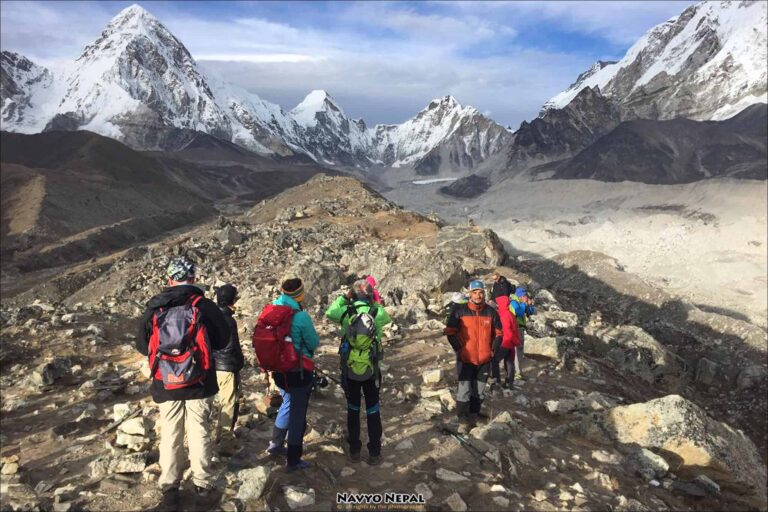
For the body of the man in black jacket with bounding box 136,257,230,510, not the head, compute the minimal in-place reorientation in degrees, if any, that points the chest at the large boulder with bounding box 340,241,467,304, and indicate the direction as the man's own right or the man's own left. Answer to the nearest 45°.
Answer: approximately 45° to the man's own right

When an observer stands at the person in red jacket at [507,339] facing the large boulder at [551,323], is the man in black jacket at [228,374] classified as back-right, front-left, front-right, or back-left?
back-left

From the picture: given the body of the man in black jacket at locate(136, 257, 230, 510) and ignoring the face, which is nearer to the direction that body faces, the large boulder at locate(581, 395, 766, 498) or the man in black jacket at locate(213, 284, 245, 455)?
the man in black jacket

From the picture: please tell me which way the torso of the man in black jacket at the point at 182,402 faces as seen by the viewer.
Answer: away from the camera

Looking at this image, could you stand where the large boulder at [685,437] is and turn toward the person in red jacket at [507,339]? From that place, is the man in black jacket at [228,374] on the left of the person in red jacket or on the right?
left

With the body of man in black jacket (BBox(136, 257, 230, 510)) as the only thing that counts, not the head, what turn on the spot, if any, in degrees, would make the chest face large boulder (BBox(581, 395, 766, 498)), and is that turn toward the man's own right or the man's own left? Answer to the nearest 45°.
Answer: approximately 90° to the man's own right

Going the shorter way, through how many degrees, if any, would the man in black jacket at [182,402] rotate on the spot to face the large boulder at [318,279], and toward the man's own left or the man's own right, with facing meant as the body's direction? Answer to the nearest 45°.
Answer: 0° — they already face it
